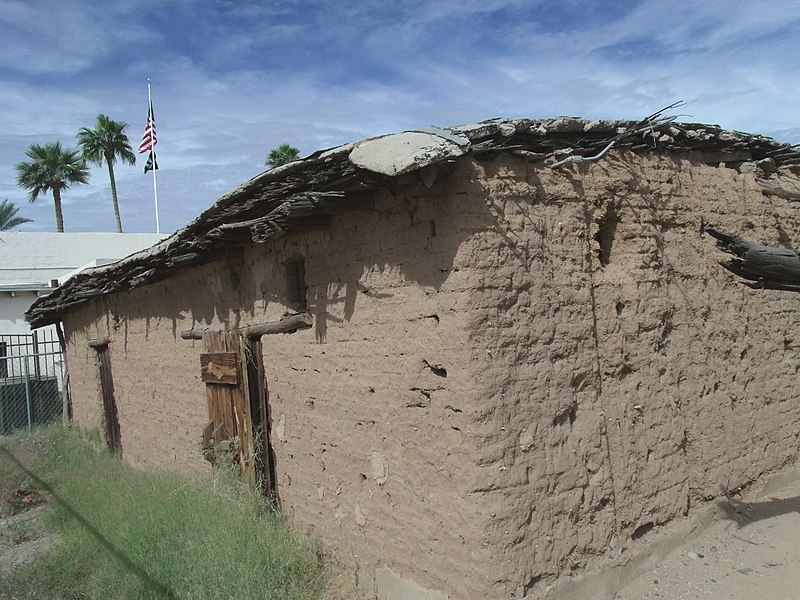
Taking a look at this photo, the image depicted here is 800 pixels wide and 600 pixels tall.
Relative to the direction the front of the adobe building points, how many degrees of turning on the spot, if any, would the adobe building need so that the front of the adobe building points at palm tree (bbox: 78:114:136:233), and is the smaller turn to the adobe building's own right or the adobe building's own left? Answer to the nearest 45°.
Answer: approximately 90° to the adobe building's own right

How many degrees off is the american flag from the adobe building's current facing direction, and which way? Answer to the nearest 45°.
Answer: approximately 90° to its right

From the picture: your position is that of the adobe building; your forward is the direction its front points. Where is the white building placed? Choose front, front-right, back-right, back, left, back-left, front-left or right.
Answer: right

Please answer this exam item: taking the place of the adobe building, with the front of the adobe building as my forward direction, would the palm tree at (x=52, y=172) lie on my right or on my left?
on my right

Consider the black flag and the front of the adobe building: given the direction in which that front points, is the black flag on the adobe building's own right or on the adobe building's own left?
on the adobe building's own right

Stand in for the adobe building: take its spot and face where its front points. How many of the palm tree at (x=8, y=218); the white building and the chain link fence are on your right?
3

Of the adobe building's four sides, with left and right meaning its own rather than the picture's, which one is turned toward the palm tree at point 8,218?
right

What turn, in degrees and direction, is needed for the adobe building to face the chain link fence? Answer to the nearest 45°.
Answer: approximately 90° to its right

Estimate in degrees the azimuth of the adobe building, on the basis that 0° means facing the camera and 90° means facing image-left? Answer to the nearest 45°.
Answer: approximately 45°
